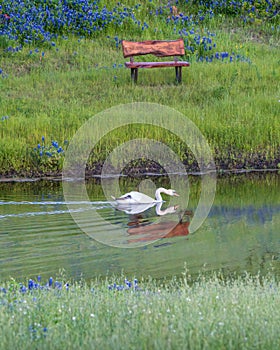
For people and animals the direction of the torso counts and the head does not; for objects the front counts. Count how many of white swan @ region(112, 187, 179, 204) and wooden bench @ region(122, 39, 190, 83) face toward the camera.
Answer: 1

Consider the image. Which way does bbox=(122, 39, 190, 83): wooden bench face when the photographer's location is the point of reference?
facing the viewer

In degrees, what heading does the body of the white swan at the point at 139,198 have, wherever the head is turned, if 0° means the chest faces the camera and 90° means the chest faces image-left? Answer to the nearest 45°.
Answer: approximately 270°

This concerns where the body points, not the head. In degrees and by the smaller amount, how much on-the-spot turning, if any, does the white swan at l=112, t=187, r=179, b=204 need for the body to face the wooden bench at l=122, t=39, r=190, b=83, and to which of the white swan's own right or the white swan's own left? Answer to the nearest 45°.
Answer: approximately 90° to the white swan's own left

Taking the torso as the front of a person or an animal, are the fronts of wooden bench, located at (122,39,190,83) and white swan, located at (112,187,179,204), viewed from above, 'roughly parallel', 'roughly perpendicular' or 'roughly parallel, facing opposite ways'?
roughly perpendicular

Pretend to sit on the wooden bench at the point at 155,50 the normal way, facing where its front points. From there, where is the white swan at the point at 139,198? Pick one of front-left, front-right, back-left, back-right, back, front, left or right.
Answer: front
